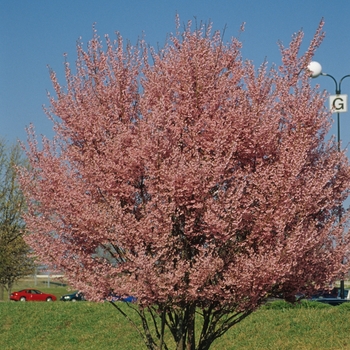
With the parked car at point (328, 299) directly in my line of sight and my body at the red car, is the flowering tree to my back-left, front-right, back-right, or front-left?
front-right
